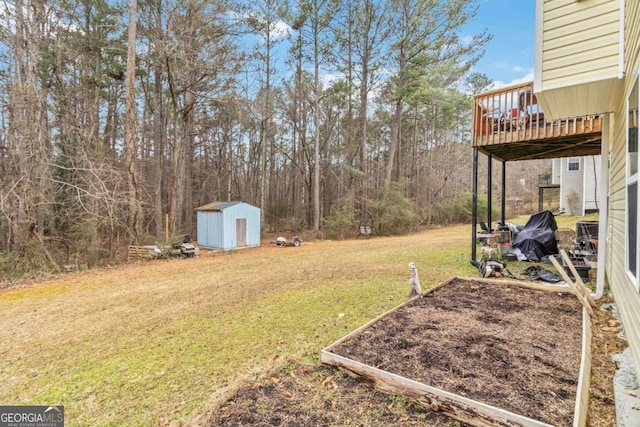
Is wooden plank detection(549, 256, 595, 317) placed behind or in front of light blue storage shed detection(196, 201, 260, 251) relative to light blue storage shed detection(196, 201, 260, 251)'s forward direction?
in front

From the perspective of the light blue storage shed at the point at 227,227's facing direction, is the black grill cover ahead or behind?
ahead

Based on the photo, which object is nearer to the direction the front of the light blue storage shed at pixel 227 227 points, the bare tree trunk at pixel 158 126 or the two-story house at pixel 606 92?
the two-story house

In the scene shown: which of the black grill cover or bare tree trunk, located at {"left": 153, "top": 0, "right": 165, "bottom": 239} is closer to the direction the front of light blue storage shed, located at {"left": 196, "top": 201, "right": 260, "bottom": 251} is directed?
the black grill cover

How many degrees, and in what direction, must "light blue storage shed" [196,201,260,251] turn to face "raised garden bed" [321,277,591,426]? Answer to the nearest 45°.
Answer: approximately 45° to its right

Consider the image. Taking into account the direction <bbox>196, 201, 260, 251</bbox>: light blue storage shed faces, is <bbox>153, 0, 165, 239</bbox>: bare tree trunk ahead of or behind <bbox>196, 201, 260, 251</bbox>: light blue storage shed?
behind

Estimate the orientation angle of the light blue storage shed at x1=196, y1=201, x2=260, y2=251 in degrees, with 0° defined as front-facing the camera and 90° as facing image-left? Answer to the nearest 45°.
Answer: approximately 315°

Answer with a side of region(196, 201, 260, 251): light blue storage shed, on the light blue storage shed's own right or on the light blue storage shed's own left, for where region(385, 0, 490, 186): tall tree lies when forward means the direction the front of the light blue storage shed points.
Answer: on the light blue storage shed's own left

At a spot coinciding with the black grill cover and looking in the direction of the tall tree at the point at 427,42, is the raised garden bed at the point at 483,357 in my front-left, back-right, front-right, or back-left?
back-left

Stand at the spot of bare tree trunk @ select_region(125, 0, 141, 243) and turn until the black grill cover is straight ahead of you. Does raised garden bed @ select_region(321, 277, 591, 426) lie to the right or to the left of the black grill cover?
right
